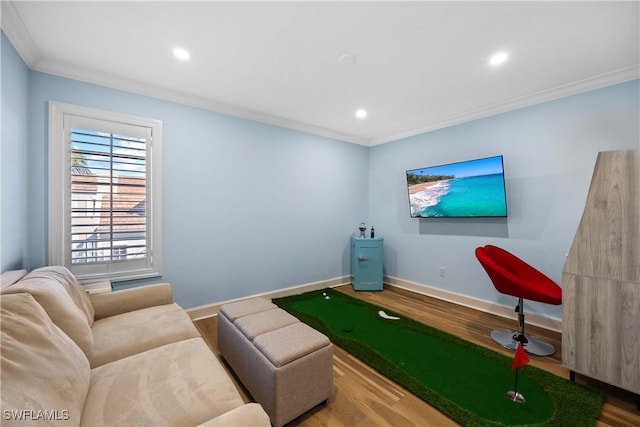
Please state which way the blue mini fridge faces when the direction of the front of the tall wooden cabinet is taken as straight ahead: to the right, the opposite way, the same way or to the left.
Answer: to the left

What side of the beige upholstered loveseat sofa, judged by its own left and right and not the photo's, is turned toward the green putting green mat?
front

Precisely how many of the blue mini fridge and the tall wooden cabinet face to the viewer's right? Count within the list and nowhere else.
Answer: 0

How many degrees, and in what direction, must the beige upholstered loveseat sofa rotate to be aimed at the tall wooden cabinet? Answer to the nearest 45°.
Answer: approximately 45° to its right

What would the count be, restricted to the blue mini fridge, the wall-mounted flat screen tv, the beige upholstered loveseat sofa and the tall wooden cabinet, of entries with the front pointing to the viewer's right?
1

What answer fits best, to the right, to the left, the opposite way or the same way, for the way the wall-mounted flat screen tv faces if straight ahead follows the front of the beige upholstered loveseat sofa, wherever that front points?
the opposite way

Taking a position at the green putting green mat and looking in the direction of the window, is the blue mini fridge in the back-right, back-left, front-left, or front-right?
front-right

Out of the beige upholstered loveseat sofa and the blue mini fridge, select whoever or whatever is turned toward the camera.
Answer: the blue mini fridge

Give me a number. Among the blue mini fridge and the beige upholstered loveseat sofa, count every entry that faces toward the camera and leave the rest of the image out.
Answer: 1

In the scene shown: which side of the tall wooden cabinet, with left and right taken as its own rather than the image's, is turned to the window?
front

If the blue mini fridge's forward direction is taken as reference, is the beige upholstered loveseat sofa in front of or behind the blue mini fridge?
in front

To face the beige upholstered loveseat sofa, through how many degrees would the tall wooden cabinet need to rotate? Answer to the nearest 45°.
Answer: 0° — it already faces it

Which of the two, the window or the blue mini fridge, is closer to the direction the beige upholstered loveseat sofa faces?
the blue mini fridge

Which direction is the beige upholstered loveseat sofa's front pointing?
to the viewer's right

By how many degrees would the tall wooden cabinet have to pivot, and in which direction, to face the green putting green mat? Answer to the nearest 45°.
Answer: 0° — it already faces it

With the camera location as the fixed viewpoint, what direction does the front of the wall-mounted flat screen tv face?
facing the viewer and to the left of the viewer

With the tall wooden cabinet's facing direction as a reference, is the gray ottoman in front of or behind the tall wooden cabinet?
in front

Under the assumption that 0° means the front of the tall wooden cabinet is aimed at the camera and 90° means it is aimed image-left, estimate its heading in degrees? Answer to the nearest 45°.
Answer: approximately 45°

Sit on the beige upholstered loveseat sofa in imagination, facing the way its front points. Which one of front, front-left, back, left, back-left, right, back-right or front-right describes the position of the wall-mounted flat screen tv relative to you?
front

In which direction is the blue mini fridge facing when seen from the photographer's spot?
facing the viewer
